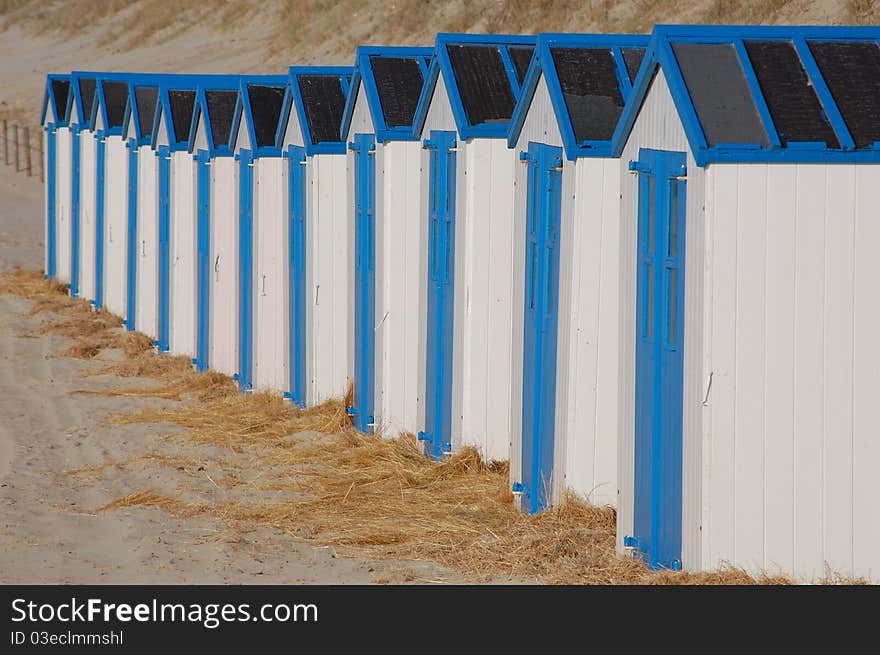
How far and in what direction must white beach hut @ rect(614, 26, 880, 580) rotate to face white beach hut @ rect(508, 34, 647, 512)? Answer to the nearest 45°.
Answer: approximately 45° to its right

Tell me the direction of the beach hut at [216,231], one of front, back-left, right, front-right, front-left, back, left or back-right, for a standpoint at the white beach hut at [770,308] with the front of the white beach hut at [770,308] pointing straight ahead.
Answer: front-right

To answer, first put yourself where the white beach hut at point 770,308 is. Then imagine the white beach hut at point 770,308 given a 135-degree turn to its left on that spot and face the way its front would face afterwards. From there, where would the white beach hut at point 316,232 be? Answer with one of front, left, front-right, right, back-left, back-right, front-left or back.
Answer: back

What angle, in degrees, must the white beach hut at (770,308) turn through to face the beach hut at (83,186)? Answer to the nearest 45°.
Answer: approximately 45° to its right

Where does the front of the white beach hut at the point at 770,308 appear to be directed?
to the viewer's left

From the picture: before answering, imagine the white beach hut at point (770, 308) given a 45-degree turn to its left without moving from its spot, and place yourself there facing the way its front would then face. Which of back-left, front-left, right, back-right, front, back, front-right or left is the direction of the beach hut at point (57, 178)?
right

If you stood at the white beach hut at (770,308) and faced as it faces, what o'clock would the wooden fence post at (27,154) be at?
The wooden fence post is roughly at 2 o'clock from the white beach hut.

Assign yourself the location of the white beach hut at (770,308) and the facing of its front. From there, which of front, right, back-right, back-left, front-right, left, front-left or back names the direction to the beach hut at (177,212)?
front-right
